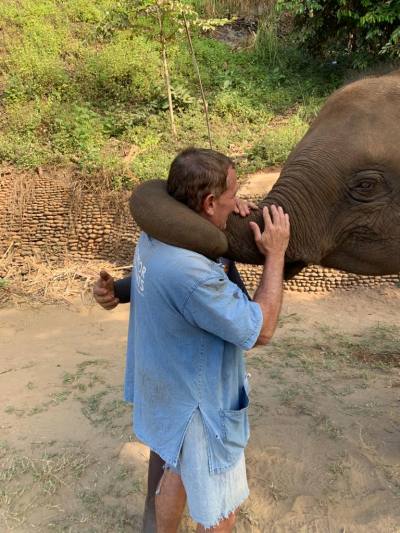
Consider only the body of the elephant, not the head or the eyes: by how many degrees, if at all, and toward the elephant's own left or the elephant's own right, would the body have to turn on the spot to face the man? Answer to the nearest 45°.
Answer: approximately 45° to the elephant's own left

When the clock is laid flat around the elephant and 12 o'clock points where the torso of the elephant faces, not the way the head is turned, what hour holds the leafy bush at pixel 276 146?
The leafy bush is roughly at 3 o'clock from the elephant.

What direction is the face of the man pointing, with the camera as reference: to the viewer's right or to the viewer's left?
to the viewer's right

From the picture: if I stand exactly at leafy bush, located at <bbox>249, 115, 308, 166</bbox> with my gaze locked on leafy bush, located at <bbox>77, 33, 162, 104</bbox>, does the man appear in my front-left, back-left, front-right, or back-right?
back-left

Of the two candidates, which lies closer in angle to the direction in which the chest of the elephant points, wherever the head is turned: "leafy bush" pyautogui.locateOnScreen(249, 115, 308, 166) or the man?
the man

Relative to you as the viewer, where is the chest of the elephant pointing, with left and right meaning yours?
facing to the left of the viewer

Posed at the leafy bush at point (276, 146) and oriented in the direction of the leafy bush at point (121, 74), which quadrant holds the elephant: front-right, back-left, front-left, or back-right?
back-left

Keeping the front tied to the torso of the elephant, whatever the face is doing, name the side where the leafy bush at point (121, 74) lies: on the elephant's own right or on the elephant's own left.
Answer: on the elephant's own right
